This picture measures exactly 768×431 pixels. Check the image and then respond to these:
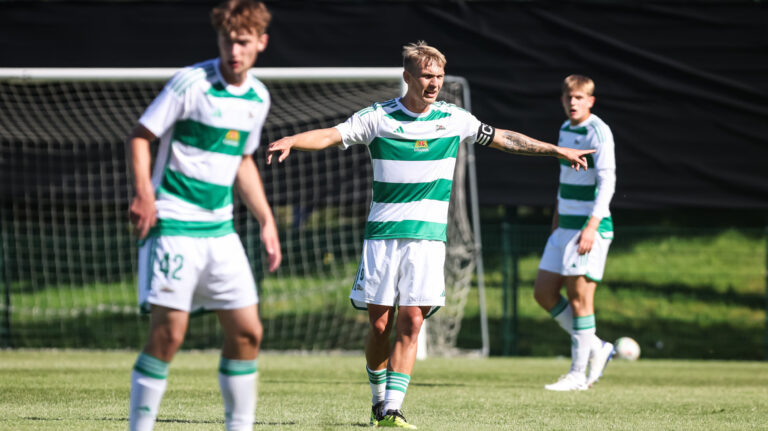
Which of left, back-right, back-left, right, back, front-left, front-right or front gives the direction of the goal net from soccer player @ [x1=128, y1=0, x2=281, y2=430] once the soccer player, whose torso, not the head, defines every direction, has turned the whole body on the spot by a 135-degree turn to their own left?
front

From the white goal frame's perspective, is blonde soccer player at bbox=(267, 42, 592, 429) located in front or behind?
in front

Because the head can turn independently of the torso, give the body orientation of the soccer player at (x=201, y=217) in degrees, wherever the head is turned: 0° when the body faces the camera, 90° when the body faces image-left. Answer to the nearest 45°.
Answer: approximately 315°

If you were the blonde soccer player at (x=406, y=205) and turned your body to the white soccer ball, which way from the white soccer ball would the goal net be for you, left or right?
left

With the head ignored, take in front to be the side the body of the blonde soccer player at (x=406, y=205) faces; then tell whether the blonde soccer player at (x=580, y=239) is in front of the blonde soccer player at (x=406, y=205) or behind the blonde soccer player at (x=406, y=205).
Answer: behind

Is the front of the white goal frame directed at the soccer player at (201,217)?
yes

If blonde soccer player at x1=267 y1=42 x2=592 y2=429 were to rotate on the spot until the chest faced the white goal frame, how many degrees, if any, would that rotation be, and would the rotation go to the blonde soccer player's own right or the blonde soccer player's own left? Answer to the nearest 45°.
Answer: approximately 135° to the blonde soccer player's own right

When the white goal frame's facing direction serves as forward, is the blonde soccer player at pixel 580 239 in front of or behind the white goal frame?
in front

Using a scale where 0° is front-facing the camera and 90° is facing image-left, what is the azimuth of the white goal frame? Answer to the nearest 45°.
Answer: approximately 0°

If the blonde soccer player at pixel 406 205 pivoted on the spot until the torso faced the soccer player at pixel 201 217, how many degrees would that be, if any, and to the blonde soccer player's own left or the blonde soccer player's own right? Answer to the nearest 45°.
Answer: approximately 45° to the blonde soccer player's own right
